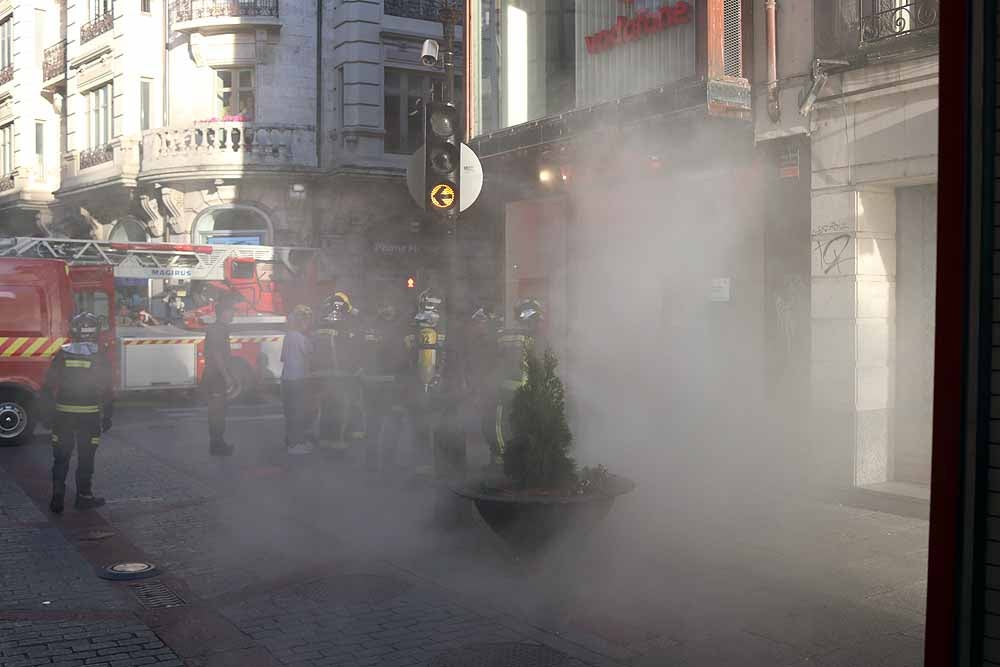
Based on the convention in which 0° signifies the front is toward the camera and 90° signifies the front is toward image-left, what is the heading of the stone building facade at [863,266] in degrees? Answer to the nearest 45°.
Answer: approximately 45°

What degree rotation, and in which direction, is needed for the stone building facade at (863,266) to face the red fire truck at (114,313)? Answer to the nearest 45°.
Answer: approximately 45° to its right

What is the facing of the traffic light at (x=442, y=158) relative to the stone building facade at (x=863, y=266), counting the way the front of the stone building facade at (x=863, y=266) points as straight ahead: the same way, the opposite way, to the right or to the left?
to the left

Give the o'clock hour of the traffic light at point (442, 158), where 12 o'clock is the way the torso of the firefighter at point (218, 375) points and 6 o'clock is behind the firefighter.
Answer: The traffic light is roughly at 2 o'clock from the firefighter.

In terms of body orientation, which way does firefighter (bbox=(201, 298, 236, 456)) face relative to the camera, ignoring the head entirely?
to the viewer's right

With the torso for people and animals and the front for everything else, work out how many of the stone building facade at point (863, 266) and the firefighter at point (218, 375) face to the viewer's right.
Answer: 1
